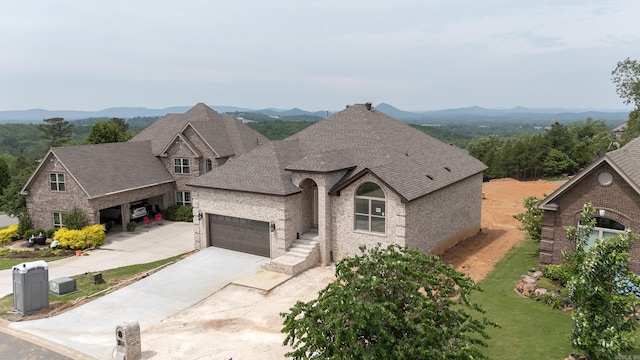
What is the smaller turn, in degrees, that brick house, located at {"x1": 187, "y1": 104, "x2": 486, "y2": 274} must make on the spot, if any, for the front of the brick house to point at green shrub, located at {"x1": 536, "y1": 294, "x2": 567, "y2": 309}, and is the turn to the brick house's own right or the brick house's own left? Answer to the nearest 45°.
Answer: approximately 90° to the brick house's own left

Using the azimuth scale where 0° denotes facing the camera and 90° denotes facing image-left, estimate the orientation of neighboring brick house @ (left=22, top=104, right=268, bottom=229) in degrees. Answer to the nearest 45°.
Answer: approximately 45°

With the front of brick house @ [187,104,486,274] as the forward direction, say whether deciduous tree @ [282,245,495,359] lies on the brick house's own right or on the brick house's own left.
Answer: on the brick house's own left

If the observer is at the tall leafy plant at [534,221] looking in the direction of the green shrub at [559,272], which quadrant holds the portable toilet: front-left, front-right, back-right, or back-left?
front-right

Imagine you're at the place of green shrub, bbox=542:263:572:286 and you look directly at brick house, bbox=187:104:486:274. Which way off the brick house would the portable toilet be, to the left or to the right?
left

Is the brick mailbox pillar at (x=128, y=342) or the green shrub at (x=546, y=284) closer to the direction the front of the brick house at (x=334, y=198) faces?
the brick mailbox pillar

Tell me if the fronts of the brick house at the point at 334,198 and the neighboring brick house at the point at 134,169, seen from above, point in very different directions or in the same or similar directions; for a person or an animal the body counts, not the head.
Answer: same or similar directions

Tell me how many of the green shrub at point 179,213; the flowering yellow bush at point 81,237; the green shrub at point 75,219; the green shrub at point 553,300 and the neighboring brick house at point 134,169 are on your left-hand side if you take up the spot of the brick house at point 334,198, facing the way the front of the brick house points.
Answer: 1

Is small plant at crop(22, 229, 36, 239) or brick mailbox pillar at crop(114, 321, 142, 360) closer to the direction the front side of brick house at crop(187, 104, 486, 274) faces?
the brick mailbox pillar

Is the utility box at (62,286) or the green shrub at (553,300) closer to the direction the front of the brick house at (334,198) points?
the utility box

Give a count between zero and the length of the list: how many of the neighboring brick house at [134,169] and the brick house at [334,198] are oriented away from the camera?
0

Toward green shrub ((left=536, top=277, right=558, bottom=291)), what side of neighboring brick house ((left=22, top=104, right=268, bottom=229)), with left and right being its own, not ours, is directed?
left

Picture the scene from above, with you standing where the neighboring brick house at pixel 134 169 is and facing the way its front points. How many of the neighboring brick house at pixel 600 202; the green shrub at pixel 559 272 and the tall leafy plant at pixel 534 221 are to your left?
3

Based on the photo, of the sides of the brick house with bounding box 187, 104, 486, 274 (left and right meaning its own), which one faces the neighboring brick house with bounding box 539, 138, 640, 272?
left
